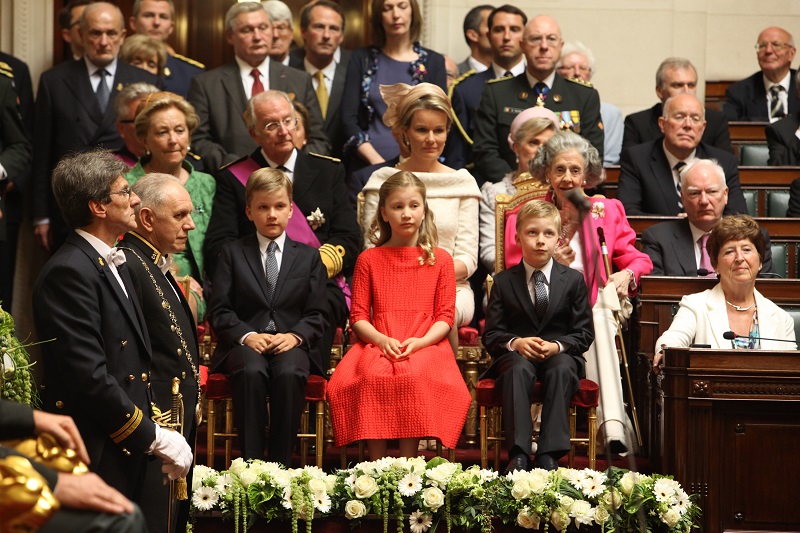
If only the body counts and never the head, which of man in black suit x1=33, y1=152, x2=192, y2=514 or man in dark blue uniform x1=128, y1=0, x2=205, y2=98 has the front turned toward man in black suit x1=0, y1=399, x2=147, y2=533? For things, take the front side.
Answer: man in dark blue uniform x1=128, y1=0, x2=205, y2=98

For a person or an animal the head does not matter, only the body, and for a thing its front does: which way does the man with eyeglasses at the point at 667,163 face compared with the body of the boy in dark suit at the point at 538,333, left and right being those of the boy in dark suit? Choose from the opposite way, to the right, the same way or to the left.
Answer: the same way

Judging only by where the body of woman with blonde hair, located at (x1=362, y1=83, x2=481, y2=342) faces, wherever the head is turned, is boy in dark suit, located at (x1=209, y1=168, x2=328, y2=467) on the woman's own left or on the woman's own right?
on the woman's own right

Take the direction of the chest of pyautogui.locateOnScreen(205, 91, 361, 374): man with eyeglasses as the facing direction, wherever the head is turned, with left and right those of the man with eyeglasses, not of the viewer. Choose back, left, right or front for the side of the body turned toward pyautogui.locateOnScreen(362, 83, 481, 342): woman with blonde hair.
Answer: left

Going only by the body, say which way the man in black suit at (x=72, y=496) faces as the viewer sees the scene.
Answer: to the viewer's right

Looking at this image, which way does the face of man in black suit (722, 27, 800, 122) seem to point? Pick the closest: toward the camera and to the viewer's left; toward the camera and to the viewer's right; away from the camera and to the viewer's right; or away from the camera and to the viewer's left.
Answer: toward the camera and to the viewer's left

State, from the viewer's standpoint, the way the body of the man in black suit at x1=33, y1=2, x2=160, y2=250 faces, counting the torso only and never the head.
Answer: toward the camera

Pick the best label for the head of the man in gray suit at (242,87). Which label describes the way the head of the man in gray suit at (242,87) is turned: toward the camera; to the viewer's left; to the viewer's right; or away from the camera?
toward the camera

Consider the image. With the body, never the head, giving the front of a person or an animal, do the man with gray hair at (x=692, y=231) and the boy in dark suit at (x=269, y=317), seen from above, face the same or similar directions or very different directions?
same or similar directions

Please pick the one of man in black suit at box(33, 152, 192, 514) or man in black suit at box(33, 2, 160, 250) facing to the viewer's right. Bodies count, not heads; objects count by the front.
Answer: man in black suit at box(33, 152, 192, 514)

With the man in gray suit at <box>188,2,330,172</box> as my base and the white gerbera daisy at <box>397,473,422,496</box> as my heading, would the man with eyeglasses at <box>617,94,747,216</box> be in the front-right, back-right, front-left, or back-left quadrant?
front-left

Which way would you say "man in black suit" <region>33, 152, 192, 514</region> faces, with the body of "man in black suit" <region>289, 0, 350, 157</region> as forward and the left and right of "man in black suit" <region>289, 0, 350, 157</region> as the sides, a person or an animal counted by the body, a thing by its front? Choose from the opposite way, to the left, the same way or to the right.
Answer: to the left

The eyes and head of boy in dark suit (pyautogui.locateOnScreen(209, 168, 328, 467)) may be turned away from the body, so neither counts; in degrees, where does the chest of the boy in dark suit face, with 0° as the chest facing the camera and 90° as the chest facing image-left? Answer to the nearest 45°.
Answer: approximately 0°

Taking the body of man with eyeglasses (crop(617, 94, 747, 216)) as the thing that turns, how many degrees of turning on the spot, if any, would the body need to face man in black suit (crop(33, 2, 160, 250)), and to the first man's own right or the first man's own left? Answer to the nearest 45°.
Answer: approximately 90° to the first man's own right

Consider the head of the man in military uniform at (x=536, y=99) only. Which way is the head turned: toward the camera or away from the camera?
toward the camera

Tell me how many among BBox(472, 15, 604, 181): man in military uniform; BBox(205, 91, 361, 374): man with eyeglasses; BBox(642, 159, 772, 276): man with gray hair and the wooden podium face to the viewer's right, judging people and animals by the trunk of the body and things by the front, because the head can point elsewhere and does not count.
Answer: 0

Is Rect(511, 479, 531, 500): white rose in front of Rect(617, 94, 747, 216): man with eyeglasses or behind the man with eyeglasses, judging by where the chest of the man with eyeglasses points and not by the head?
in front

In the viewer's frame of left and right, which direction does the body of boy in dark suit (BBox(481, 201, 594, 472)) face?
facing the viewer
